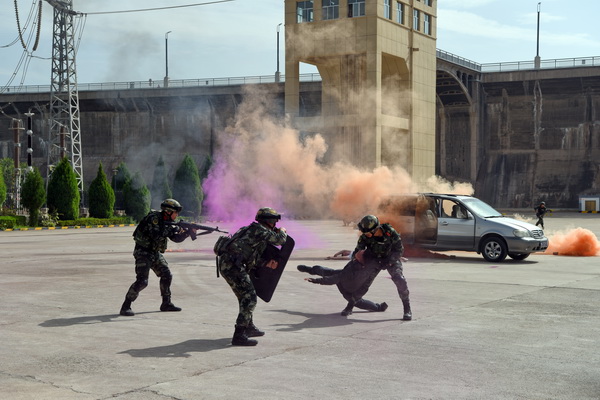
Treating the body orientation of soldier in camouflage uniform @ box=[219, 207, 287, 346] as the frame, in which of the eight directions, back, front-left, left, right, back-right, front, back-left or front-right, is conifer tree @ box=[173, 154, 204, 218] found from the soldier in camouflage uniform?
left

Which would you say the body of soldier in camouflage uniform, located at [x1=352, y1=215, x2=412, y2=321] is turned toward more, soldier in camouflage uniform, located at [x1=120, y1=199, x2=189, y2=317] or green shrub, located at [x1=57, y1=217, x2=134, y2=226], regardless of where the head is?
the soldier in camouflage uniform

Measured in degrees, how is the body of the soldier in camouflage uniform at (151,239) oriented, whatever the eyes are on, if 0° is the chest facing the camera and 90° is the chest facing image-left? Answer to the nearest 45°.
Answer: approximately 270°

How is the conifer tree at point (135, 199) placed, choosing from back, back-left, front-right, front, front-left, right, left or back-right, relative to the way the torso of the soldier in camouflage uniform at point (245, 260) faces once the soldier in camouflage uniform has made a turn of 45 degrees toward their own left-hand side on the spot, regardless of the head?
front-left

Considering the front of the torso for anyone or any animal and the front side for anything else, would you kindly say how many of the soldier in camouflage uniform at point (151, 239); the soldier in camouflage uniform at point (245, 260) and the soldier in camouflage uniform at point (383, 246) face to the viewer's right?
2

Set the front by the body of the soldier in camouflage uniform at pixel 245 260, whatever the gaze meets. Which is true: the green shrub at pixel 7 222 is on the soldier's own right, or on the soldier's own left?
on the soldier's own left

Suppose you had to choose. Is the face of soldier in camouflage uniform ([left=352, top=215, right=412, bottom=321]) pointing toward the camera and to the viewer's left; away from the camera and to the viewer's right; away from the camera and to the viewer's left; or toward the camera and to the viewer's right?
toward the camera and to the viewer's left

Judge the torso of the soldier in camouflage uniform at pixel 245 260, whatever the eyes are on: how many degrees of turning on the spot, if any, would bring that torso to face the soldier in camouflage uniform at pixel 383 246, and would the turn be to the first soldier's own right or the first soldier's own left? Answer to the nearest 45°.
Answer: approximately 45° to the first soldier's own left

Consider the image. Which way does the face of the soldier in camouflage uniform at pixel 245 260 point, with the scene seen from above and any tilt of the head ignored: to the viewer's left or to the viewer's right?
to the viewer's right

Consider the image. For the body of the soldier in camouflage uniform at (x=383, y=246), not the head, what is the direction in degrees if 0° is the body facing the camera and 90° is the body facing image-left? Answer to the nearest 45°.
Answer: approximately 45°

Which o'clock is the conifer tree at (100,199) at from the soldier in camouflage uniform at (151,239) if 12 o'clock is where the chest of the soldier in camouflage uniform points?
The conifer tree is roughly at 9 o'clock from the soldier in camouflage uniform.

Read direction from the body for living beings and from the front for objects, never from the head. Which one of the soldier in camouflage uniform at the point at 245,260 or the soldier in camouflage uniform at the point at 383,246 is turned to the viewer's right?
the soldier in camouflage uniform at the point at 245,260

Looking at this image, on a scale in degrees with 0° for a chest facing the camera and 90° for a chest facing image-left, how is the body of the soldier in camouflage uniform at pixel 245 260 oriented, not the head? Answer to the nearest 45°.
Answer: approximately 270°

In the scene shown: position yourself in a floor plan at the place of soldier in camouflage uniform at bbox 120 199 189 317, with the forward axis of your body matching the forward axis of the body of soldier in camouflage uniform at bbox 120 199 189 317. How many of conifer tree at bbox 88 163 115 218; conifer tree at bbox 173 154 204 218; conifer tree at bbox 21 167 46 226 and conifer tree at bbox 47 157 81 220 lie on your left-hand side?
4
